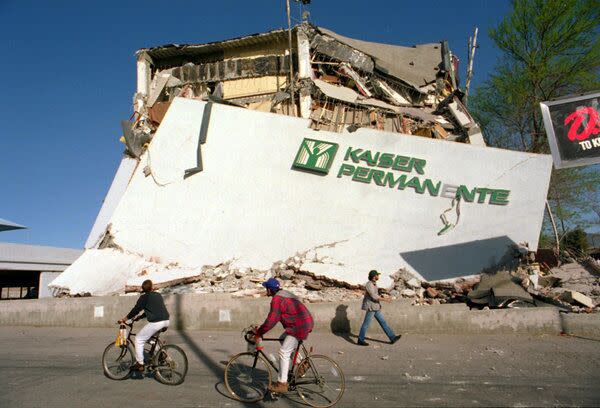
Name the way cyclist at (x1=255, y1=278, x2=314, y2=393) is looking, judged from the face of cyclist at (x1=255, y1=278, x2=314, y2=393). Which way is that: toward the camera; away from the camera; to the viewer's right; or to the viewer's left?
to the viewer's left

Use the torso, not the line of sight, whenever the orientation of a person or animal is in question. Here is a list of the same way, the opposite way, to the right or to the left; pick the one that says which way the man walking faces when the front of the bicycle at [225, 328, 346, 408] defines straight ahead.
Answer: the opposite way

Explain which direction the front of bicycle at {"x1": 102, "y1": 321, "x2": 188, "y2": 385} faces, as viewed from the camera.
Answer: facing away from the viewer and to the left of the viewer

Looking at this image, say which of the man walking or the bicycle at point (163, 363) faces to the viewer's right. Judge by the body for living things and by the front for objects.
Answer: the man walking

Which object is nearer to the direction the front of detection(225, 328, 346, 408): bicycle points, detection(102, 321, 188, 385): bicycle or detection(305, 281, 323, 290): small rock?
the bicycle

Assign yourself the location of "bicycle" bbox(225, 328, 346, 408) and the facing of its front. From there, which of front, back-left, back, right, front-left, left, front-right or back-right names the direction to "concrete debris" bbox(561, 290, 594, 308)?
back-right

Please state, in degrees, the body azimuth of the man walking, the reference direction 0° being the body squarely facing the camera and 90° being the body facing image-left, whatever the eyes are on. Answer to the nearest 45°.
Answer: approximately 270°

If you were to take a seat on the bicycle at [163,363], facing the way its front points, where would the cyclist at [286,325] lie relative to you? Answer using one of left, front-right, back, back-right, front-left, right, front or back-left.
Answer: back

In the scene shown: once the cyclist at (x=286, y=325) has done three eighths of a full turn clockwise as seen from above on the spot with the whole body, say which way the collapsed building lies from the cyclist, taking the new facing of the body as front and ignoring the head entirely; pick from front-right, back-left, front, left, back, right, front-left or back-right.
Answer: front-left

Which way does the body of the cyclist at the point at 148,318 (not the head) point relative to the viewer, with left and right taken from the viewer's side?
facing away from the viewer and to the left of the viewer

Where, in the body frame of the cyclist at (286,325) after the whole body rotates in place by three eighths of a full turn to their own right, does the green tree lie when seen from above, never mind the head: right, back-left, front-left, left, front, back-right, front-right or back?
front

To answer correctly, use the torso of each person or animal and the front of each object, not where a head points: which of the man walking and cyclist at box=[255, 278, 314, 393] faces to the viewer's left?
the cyclist

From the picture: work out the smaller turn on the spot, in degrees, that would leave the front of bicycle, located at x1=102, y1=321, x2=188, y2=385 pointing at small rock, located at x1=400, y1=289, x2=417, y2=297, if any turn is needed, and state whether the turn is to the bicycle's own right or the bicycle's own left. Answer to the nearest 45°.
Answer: approximately 90° to the bicycle's own right

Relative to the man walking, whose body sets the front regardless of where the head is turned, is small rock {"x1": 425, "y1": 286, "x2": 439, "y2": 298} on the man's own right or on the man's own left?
on the man's own left

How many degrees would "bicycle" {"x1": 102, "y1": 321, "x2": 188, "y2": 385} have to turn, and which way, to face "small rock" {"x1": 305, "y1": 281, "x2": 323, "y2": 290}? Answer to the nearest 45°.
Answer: approximately 90° to its right

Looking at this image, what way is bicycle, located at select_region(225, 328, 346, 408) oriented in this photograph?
to the viewer's left

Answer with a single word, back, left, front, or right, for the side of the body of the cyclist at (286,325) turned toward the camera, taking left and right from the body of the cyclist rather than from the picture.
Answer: left

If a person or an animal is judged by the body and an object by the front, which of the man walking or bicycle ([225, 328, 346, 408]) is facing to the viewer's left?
the bicycle

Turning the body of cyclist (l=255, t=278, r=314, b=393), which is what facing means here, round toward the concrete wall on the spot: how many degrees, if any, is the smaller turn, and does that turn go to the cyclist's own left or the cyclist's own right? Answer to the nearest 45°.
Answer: approximately 90° to the cyclist's own right

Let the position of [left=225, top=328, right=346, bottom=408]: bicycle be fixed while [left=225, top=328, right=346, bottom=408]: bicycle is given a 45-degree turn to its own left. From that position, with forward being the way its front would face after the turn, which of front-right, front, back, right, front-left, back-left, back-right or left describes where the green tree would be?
back
